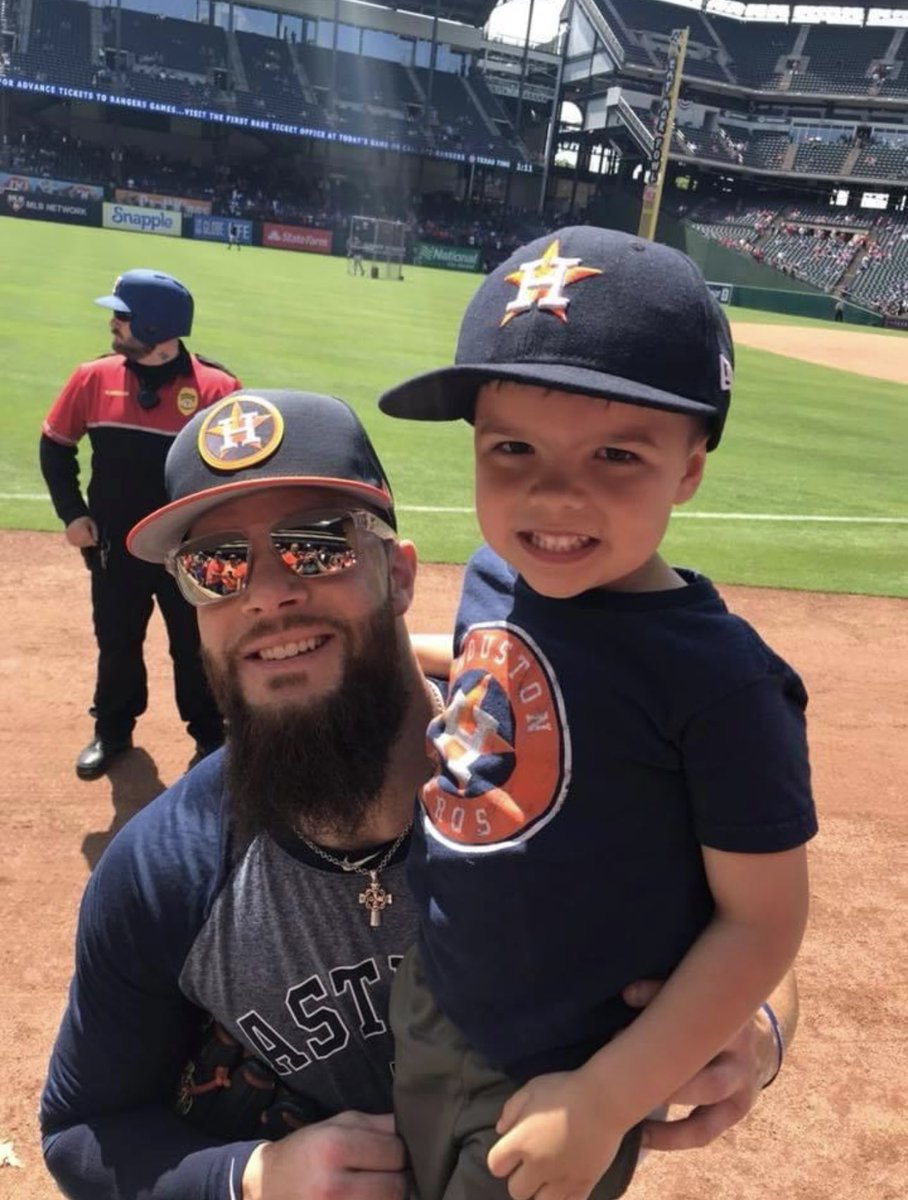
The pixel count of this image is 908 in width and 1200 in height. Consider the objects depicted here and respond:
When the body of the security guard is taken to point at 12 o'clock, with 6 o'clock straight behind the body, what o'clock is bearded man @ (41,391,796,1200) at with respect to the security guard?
The bearded man is roughly at 12 o'clock from the security guard.

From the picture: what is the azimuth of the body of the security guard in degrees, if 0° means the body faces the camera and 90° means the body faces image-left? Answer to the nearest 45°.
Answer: approximately 0°

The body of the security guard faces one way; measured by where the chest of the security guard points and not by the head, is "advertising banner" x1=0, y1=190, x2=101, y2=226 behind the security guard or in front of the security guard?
behind

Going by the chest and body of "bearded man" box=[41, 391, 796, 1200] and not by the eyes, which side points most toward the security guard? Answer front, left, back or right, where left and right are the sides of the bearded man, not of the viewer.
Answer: back

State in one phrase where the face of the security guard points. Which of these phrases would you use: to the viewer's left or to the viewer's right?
to the viewer's left

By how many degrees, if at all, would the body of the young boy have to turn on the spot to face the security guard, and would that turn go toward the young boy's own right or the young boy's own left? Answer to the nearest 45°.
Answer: approximately 90° to the young boy's own right

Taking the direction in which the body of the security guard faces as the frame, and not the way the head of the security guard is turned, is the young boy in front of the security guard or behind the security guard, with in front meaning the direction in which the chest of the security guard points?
in front

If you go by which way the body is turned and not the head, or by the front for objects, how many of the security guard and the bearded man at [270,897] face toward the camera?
2
